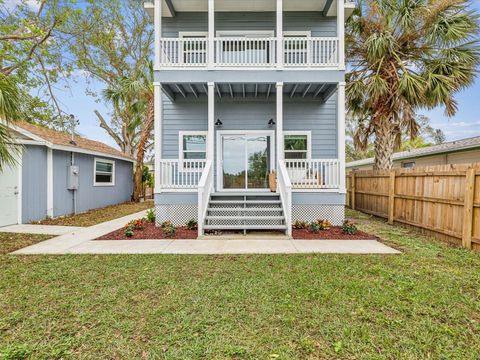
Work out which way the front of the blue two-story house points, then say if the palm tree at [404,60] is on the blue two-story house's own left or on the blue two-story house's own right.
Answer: on the blue two-story house's own left

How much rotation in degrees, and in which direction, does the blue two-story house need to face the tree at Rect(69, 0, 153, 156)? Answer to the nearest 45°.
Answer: approximately 135° to its right

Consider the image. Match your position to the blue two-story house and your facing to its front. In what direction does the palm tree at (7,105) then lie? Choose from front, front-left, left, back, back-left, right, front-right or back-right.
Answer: front-right

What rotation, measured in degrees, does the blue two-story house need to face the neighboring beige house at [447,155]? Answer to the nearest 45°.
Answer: approximately 135° to its left

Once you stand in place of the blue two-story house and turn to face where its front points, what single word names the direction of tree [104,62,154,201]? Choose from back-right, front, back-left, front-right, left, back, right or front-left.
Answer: back-right

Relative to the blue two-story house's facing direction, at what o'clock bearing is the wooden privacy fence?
The wooden privacy fence is roughly at 10 o'clock from the blue two-story house.

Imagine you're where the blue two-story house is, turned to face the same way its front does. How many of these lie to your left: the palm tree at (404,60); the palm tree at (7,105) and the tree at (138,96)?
1

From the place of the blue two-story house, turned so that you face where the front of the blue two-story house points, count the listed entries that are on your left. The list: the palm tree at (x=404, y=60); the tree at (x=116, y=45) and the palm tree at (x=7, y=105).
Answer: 1

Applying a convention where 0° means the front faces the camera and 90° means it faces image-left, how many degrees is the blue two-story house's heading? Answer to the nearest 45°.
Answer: approximately 0°
